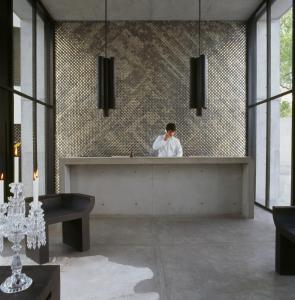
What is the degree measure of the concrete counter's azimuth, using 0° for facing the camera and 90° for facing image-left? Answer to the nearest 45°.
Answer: approximately 0°

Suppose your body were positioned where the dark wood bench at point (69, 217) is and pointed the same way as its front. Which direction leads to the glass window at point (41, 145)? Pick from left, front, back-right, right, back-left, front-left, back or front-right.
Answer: back-left

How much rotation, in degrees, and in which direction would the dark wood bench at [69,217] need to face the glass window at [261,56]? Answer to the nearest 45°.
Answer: approximately 90° to its left

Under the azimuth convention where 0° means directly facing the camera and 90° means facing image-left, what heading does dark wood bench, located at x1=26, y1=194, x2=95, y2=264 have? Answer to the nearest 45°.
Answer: approximately 315°

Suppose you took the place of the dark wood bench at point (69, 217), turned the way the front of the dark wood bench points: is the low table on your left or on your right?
on your right
